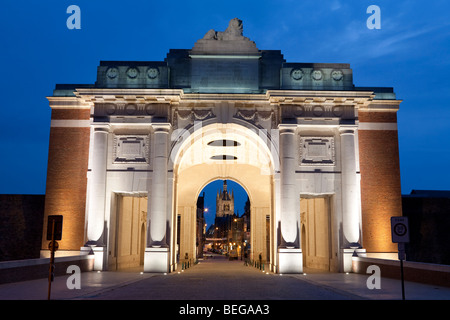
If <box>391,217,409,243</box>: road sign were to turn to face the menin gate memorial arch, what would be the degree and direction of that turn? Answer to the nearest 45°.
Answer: approximately 135° to its right

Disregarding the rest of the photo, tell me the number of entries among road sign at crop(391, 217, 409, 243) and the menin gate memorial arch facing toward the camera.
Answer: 2

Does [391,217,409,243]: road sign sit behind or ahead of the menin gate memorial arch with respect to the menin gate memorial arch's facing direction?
ahead

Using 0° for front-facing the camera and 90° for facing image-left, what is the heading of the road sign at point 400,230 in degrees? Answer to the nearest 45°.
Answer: approximately 0°
